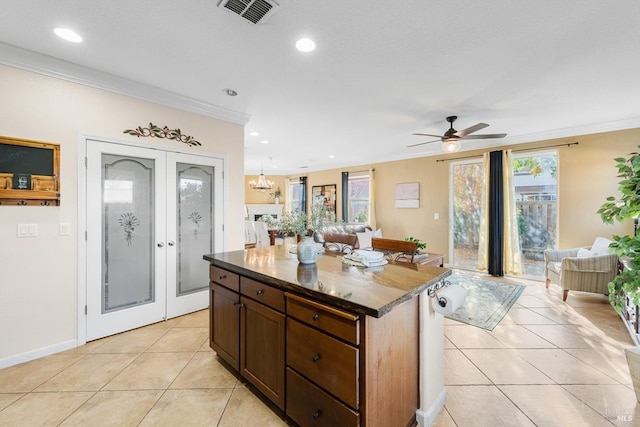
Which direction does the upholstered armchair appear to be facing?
to the viewer's left

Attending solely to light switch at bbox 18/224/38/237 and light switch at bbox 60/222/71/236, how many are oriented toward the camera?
2

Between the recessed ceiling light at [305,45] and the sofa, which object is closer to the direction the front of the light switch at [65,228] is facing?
the recessed ceiling light

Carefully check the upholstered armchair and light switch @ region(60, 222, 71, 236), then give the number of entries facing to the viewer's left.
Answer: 1

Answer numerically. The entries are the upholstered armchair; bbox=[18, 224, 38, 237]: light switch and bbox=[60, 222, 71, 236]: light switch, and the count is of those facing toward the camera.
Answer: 2

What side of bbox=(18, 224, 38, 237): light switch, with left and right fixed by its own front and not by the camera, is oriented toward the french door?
left

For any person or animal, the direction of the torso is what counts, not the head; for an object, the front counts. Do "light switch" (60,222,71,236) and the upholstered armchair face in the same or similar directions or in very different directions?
very different directions

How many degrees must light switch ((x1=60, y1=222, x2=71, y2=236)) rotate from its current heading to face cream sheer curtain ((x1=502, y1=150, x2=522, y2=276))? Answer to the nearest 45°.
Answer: approximately 90° to its left

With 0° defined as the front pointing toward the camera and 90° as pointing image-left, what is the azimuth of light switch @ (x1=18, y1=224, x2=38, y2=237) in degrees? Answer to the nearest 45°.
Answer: approximately 0°

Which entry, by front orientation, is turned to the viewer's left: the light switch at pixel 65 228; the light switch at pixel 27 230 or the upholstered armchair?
the upholstered armchair

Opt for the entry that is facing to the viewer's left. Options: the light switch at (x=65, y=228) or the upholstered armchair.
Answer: the upholstered armchair

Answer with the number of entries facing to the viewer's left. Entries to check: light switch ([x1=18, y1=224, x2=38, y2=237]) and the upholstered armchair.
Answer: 1
